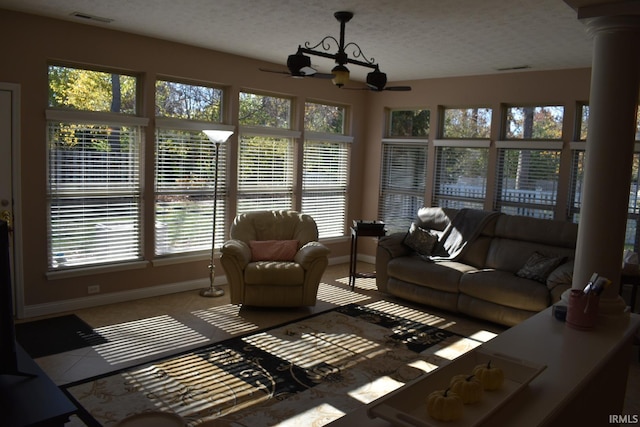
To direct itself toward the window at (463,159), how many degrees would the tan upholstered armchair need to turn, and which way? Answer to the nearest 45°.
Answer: approximately 135° to its left

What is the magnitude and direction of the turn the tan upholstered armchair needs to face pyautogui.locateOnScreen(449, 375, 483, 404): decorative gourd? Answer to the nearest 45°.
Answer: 0° — it already faces it

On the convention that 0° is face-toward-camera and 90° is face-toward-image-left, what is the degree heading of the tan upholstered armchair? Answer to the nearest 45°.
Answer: approximately 0°

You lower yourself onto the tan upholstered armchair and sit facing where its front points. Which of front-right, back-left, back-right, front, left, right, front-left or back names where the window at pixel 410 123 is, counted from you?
back-left

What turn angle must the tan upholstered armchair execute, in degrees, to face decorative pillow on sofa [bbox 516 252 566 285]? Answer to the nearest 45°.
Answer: approximately 90° to its left

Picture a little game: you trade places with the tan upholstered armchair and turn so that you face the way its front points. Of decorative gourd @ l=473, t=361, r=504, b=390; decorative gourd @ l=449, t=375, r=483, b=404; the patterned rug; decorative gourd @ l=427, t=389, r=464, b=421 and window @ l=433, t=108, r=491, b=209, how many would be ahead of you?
4

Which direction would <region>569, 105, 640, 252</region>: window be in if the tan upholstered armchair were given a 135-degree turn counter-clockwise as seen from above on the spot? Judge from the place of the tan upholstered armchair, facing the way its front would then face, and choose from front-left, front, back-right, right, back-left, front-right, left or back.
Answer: front-right

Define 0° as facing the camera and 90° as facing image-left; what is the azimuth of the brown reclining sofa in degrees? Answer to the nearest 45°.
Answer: approximately 45°

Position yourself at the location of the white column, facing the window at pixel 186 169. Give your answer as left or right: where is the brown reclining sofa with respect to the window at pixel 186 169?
right
